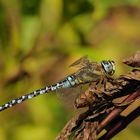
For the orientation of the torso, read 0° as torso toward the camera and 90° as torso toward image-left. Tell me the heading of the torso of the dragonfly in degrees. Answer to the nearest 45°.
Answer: approximately 270°
